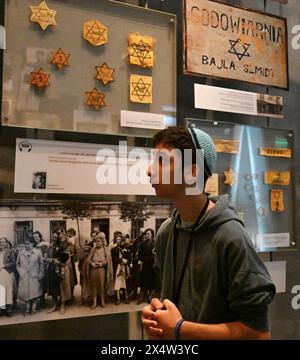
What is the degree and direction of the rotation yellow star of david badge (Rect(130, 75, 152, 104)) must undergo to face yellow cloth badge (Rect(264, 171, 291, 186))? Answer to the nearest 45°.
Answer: approximately 135° to its left

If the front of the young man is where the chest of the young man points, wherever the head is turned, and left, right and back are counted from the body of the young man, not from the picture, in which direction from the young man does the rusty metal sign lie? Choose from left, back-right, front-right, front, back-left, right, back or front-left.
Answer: back-right

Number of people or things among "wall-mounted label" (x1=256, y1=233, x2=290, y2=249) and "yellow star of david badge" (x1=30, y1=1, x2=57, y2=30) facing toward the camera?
2

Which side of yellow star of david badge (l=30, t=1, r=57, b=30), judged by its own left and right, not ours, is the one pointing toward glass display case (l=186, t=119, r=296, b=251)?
left

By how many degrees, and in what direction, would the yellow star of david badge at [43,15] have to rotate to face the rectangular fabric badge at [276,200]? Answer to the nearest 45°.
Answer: approximately 90° to its left
